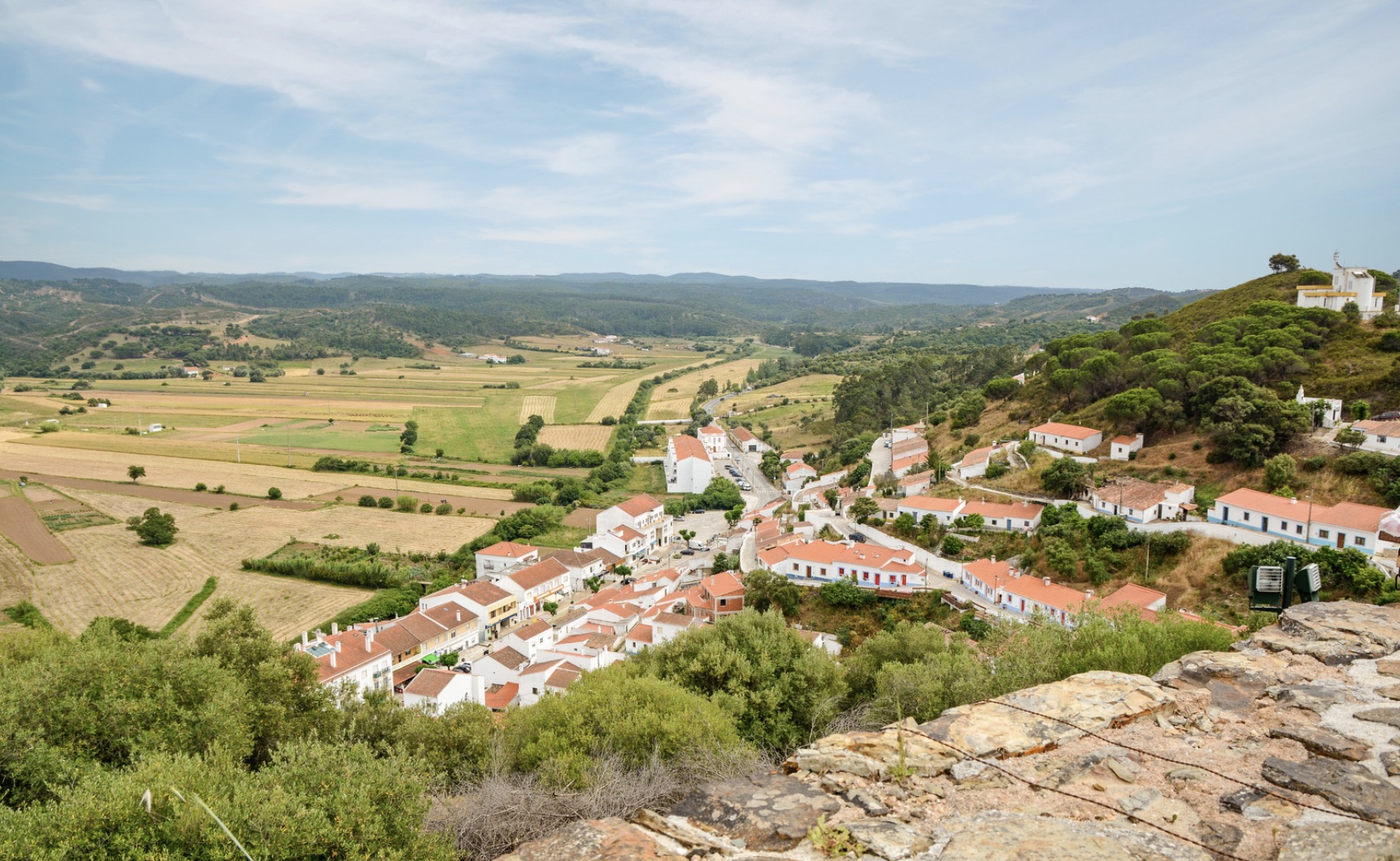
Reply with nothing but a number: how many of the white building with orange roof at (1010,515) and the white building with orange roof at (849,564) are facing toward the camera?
2

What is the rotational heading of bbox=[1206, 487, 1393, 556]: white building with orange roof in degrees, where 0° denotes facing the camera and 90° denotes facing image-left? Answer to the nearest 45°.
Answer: approximately 45°

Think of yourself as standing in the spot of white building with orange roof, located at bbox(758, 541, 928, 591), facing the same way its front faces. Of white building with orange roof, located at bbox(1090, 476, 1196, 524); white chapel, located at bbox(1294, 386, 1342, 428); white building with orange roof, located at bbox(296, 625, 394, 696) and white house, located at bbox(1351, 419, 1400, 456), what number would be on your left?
3

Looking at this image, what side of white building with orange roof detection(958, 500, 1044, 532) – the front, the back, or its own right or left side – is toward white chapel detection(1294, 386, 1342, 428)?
left

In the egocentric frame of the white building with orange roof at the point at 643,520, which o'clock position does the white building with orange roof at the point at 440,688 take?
the white building with orange roof at the point at 440,688 is roughly at 2 o'clock from the white building with orange roof at the point at 643,520.

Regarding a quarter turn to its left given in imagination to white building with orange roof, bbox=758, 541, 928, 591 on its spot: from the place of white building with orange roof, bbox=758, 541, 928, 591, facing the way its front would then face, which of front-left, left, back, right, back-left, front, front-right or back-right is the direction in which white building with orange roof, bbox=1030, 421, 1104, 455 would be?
front-left

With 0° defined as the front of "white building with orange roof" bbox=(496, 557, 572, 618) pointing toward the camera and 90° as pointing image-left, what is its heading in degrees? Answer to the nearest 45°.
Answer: approximately 315°

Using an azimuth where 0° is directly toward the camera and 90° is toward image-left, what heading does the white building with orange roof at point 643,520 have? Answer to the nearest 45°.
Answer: approximately 315°
